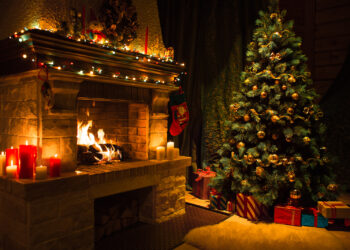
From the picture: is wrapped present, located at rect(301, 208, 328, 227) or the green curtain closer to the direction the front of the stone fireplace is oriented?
the wrapped present

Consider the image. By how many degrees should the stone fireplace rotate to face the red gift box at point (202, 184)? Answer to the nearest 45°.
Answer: approximately 90° to its left

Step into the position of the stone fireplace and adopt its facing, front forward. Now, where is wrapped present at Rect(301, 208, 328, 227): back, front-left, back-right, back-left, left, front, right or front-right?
front-left

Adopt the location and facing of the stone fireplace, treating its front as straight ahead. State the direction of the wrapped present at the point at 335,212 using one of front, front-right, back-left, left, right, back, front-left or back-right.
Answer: front-left

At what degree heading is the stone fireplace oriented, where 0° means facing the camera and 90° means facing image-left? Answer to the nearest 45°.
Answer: approximately 315°

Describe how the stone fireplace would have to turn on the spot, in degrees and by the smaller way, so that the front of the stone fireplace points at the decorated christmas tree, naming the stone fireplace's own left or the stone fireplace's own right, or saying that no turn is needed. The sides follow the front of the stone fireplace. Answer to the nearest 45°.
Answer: approximately 45° to the stone fireplace's own left

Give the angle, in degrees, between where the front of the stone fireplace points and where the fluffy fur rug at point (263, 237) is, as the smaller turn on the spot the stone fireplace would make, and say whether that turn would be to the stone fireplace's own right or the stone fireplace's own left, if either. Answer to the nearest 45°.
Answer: approximately 45° to the stone fireplace's own left

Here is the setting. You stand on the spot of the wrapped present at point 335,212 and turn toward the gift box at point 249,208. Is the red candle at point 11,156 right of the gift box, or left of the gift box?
left

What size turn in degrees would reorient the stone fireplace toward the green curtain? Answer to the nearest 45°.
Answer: approximately 90° to its left
